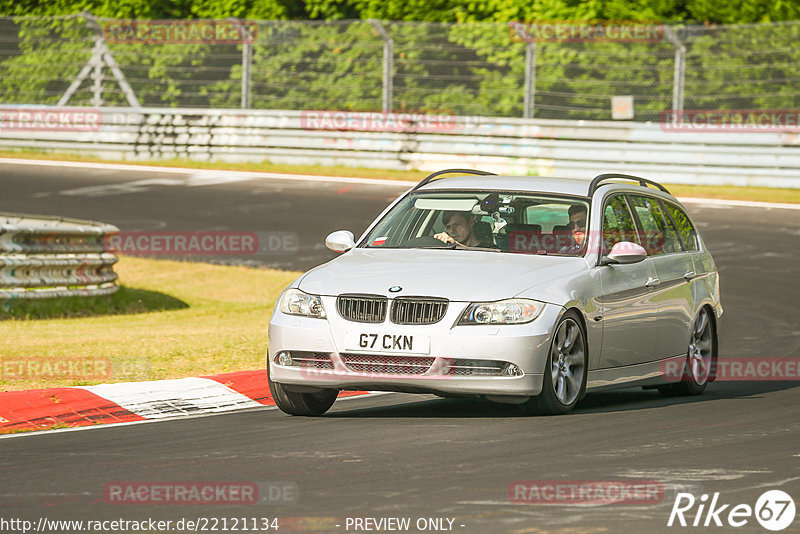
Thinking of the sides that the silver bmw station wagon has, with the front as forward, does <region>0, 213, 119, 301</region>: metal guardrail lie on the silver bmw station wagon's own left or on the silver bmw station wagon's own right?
on the silver bmw station wagon's own right

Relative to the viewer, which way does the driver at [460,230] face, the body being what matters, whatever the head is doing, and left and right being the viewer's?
facing the viewer and to the left of the viewer

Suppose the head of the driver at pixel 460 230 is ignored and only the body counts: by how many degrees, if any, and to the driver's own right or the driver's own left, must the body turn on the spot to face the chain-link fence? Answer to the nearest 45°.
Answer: approximately 135° to the driver's own right

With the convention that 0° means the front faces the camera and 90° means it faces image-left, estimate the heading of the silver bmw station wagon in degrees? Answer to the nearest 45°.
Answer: approximately 45°

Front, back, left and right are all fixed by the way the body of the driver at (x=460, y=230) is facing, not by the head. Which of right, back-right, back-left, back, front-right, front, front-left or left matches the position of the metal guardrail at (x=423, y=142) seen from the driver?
back-right

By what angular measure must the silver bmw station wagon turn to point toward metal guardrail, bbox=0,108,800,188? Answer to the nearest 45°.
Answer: approximately 135° to its right
